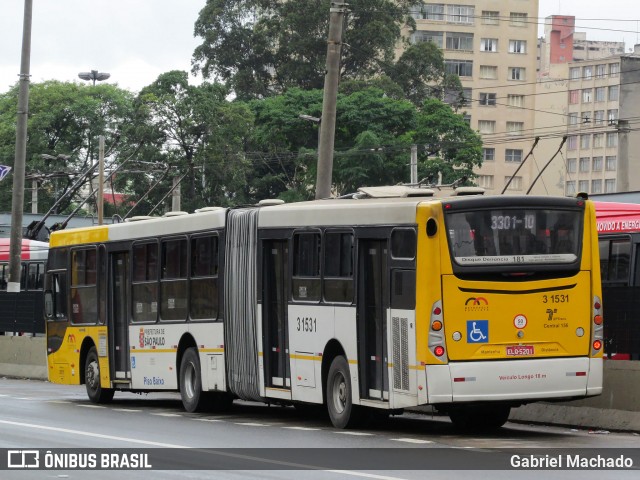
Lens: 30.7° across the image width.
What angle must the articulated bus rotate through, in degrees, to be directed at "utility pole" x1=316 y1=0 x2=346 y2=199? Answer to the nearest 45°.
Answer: approximately 45° to its right

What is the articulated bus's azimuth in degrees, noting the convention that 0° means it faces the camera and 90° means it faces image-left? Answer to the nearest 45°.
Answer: approximately 135°

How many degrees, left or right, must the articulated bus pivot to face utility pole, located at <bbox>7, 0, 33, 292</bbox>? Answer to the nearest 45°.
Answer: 0° — it already faces it
